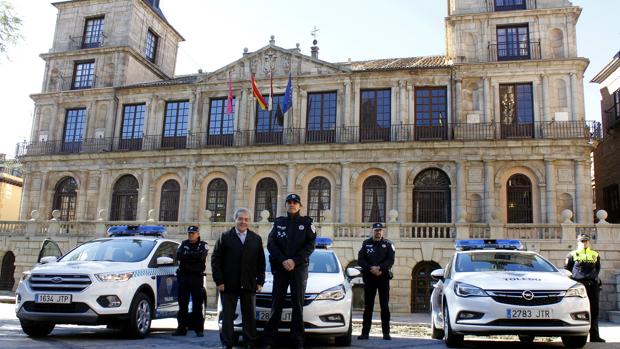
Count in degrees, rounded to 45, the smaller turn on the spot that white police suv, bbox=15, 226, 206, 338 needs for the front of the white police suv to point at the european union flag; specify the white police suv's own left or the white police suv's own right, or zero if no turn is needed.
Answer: approximately 180°

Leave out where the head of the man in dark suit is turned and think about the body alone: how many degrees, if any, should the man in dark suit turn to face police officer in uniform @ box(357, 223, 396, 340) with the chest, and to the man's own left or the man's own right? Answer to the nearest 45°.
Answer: approximately 135° to the man's own left

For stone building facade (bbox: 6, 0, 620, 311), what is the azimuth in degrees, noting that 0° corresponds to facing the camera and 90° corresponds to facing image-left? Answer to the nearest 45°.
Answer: approximately 0°

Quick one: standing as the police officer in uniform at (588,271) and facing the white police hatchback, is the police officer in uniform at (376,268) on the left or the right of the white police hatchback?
right

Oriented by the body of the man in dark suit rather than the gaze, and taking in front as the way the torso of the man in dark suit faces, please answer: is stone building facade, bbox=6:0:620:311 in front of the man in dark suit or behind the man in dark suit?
behind
